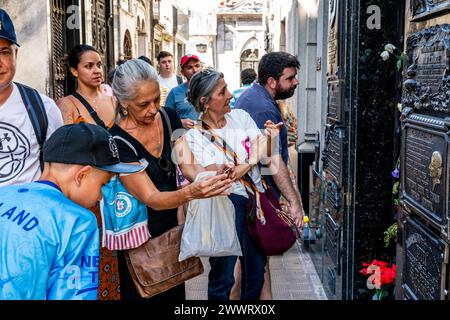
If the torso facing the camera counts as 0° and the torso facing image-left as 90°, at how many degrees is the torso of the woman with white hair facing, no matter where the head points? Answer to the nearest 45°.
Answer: approximately 315°

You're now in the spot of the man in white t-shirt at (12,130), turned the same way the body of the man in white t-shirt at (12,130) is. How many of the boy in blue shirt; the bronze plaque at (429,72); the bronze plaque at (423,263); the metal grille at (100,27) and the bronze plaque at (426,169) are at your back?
1

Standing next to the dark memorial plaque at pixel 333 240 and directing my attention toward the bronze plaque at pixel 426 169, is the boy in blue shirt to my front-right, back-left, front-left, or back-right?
front-right

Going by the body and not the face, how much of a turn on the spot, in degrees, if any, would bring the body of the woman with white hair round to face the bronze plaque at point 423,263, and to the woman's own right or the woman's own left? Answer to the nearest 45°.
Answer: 0° — they already face it

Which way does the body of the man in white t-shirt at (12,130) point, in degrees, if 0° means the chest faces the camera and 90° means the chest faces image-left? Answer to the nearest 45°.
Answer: approximately 0°

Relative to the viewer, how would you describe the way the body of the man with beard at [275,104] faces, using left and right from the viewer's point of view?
facing to the right of the viewer

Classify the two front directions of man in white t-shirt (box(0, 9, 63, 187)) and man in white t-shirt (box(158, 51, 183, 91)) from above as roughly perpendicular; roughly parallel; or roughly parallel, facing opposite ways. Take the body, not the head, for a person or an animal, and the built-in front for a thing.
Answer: roughly parallel

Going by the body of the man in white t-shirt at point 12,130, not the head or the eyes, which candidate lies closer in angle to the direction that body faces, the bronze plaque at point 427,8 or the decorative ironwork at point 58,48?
the bronze plaque

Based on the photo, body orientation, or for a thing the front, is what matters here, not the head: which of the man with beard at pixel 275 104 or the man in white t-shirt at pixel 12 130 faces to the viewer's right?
the man with beard

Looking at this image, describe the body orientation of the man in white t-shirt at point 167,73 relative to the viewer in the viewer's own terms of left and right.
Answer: facing the viewer

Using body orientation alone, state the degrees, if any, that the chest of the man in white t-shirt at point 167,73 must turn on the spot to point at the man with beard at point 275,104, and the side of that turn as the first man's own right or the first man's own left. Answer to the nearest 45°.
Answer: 0° — they already face them

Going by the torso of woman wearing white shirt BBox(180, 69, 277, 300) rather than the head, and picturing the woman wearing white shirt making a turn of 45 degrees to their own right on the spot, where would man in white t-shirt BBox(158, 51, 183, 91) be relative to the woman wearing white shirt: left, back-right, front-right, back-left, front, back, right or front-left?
back

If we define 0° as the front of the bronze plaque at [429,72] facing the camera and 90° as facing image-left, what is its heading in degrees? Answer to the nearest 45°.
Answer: approximately 45°

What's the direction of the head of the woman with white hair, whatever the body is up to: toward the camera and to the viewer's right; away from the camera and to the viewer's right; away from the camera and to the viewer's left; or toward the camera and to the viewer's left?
toward the camera and to the viewer's right
